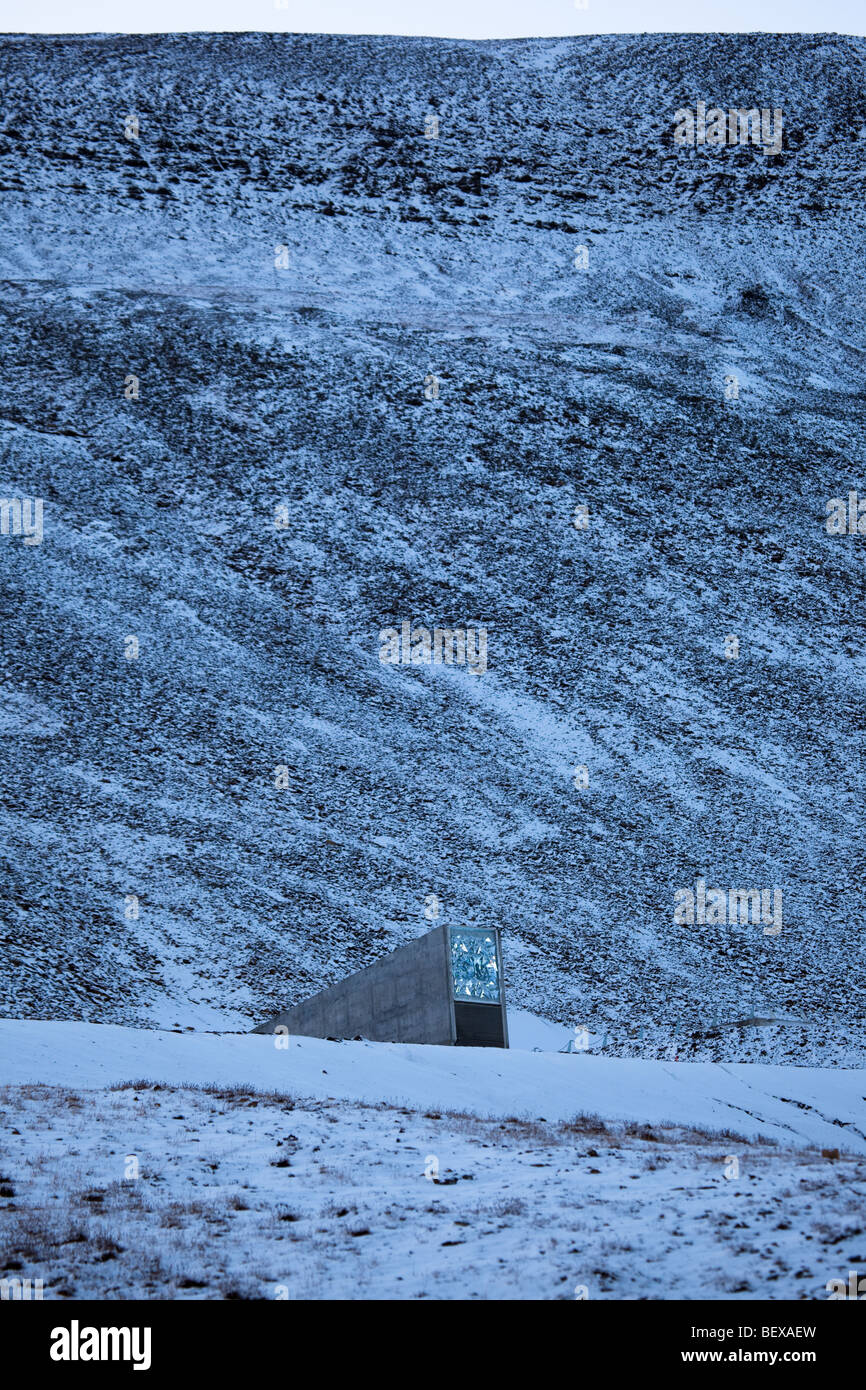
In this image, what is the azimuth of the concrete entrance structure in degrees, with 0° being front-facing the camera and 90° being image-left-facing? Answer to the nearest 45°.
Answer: approximately 315°
